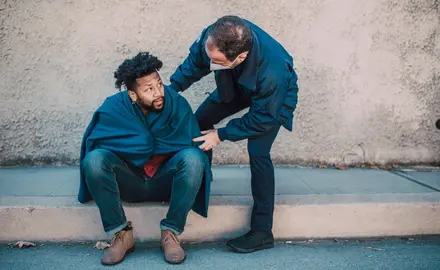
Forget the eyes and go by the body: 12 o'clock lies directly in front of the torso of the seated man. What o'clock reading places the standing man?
The standing man is roughly at 9 o'clock from the seated man.

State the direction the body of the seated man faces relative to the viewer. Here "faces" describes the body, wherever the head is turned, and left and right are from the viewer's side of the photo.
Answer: facing the viewer

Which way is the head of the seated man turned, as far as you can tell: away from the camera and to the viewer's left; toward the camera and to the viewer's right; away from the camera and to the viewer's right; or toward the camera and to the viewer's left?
toward the camera and to the viewer's right
